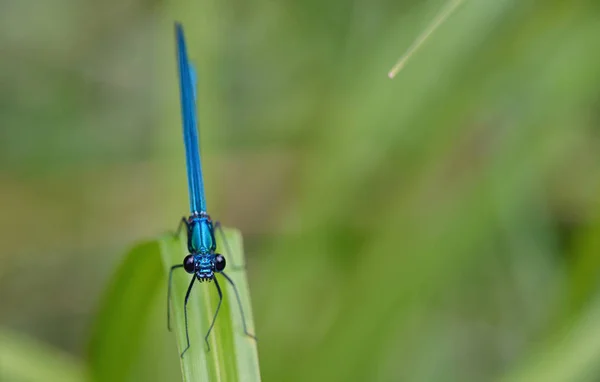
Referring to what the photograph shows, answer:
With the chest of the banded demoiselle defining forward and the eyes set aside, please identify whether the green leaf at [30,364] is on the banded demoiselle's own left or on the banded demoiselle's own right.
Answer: on the banded demoiselle's own right

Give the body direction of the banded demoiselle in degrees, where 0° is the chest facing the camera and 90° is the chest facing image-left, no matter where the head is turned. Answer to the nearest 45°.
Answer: approximately 0°
